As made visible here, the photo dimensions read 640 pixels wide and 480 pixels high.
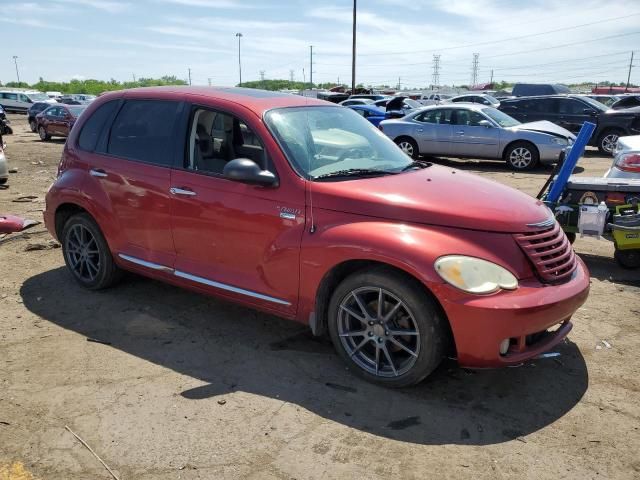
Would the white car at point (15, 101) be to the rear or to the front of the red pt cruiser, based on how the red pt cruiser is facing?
to the rear

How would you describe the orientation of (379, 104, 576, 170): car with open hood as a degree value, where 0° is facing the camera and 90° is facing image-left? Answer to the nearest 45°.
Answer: approximately 315°

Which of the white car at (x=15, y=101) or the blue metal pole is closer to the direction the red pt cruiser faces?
the blue metal pole

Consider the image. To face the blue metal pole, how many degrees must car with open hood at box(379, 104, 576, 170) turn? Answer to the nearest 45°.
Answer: approximately 45° to its right

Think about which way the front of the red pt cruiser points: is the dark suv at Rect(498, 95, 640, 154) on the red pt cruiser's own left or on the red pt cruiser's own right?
on the red pt cruiser's own left

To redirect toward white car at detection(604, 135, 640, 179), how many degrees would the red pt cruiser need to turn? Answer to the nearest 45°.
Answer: approximately 90° to its left

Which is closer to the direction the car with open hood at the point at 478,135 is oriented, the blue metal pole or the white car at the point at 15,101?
the blue metal pole

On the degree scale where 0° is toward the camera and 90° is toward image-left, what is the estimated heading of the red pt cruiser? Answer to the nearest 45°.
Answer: approximately 315°
